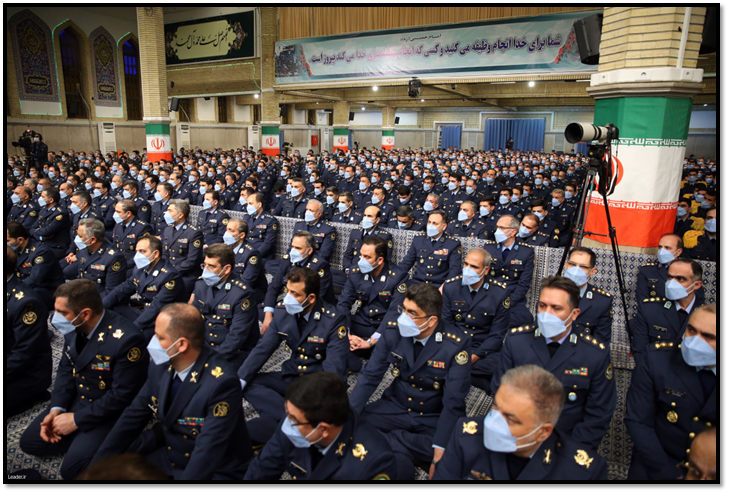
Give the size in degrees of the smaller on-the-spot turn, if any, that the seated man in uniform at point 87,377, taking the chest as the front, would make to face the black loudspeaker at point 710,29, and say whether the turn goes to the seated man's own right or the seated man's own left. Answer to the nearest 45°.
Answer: approximately 135° to the seated man's own left

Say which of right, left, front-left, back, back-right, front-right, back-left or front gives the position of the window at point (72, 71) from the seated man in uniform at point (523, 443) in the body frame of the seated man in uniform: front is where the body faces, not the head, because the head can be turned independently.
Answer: right

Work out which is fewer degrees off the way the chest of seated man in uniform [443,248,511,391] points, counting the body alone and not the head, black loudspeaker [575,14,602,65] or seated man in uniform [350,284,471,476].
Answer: the seated man in uniform

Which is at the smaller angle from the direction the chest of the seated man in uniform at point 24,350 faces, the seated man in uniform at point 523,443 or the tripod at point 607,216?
the seated man in uniform

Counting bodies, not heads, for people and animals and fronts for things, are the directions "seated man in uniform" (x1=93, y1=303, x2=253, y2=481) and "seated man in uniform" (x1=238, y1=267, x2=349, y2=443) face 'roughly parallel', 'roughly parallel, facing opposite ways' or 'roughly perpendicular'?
roughly parallel

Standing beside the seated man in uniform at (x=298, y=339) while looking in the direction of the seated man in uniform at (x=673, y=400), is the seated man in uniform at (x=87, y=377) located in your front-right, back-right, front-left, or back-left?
back-right

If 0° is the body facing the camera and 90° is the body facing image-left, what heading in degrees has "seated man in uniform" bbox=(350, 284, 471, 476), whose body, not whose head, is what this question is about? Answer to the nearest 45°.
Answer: approximately 45°

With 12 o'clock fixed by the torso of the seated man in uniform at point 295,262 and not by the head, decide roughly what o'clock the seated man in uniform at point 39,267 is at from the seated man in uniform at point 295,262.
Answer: the seated man in uniform at point 39,267 is roughly at 2 o'clock from the seated man in uniform at point 295,262.

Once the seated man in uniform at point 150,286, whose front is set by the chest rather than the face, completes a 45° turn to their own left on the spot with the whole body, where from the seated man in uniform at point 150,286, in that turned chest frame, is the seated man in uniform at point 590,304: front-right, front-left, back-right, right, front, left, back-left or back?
front-left

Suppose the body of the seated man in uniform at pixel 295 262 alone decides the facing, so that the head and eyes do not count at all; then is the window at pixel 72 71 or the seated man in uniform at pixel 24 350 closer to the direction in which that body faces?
the seated man in uniform

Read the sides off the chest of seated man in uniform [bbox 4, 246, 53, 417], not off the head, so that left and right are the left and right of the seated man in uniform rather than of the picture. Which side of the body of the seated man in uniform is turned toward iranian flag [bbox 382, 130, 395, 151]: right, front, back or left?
back

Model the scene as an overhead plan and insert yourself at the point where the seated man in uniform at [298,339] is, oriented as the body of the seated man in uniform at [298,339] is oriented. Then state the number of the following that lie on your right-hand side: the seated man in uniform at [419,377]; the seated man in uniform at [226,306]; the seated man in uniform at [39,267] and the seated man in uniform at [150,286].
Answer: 3

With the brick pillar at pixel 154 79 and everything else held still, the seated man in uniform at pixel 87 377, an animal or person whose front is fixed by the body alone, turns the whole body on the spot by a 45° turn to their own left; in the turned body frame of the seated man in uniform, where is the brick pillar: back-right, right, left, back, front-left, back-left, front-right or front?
back

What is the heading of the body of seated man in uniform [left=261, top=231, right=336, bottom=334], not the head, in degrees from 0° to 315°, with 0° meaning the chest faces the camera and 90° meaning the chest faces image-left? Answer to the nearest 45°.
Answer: approximately 45°

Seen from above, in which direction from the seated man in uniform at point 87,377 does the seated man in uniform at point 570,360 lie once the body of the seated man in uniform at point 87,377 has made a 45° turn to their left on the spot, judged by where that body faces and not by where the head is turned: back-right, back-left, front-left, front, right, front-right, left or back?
front-left

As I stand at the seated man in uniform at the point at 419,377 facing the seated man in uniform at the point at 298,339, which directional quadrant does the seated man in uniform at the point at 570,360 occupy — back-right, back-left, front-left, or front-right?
back-right

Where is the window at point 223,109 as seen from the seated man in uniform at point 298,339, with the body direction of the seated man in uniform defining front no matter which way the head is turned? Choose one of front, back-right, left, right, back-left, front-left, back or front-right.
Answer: back-right

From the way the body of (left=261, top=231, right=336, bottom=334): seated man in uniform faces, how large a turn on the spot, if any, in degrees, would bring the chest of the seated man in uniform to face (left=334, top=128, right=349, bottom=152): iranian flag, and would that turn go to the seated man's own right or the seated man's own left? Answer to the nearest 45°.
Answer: approximately 135° to the seated man's own right
